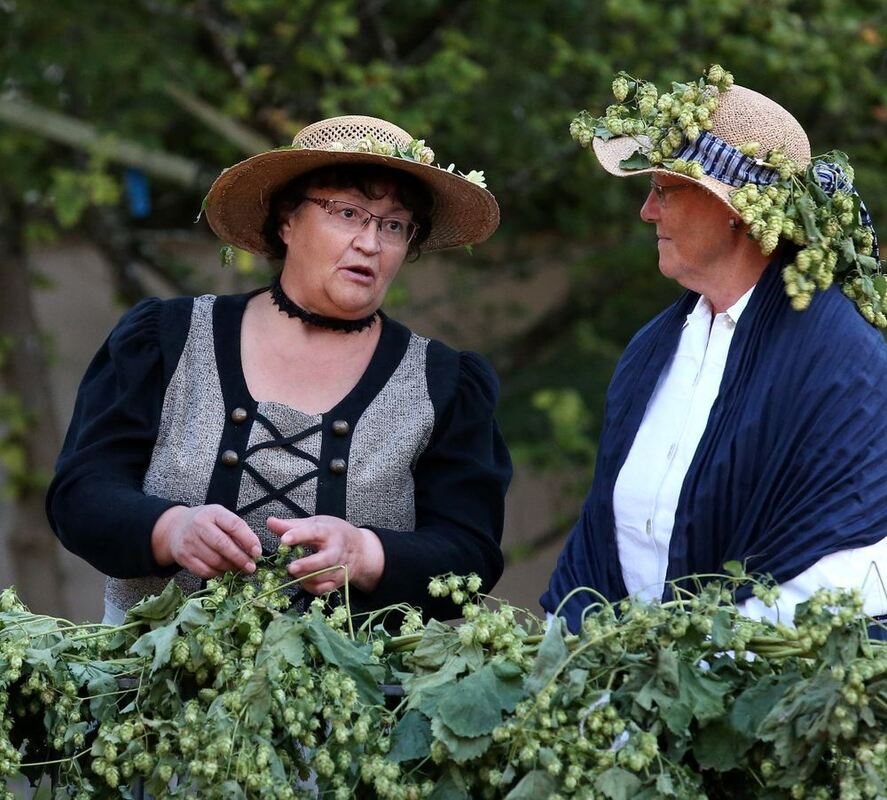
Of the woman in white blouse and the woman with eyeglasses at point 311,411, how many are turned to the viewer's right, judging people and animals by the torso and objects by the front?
0

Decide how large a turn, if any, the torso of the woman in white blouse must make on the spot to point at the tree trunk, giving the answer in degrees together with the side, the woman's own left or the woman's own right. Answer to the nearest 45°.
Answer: approximately 90° to the woman's own right

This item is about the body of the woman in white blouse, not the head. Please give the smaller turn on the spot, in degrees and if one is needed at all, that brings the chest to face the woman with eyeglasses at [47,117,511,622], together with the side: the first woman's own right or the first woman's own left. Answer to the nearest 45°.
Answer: approximately 45° to the first woman's own right

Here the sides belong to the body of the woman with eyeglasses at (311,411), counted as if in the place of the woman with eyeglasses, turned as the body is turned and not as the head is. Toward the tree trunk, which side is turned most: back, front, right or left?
back

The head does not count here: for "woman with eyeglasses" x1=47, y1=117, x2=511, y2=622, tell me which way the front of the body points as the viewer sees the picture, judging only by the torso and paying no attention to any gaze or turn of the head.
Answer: toward the camera

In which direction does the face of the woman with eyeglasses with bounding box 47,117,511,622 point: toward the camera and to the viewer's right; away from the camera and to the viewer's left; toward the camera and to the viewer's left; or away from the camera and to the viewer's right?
toward the camera and to the viewer's right

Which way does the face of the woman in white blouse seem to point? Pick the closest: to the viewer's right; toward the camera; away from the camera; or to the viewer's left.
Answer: to the viewer's left

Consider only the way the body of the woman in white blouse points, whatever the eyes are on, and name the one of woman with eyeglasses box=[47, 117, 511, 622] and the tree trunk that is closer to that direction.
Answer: the woman with eyeglasses

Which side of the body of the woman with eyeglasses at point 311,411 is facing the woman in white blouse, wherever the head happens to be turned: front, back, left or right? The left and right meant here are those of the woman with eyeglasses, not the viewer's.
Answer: left

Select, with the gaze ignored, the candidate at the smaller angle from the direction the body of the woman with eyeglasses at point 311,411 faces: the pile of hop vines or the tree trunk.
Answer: the pile of hop vines

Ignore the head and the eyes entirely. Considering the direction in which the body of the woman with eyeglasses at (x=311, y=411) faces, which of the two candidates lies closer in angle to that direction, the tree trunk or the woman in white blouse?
the woman in white blouse
